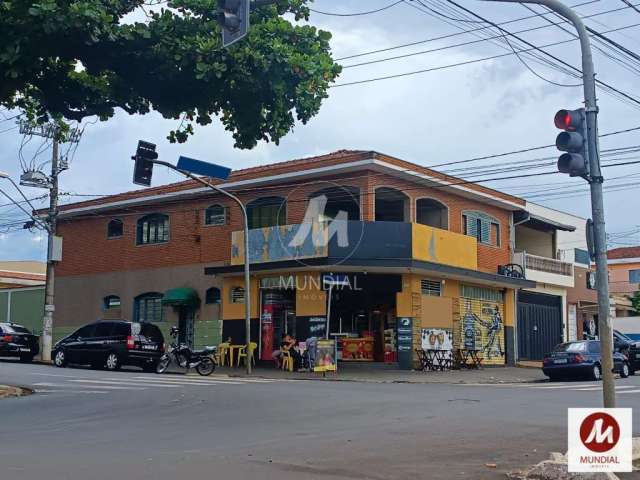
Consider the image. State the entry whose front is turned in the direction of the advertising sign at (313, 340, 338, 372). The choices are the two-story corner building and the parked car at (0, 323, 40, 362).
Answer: the two-story corner building

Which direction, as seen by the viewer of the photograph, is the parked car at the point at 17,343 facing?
facing away from the viewer and to the left of the viewer

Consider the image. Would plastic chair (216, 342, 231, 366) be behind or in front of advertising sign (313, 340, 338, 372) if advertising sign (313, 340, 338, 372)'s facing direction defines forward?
behind

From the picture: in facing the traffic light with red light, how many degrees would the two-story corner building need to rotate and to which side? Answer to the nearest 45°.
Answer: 0° — it already faces it

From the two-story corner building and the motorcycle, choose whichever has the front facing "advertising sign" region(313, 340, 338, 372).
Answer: the two-story corner building

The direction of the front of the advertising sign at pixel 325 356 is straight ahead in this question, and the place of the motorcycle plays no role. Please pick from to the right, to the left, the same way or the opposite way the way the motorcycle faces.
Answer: to the right

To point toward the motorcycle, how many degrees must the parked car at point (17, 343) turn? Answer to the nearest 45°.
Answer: approximately 180°

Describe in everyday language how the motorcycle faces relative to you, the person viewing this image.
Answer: facing to the left of the viewer
